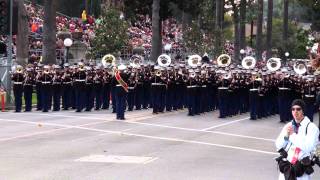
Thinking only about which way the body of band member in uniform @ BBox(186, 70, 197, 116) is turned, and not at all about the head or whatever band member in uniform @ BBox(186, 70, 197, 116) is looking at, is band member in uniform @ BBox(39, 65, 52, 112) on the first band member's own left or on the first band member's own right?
on the first band member's own right

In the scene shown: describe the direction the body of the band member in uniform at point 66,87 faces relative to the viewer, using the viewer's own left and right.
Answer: facing the viewer and to the left of the viewer

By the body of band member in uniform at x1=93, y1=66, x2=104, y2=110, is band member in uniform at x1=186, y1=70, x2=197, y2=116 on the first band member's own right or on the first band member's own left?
on the first band member's own left

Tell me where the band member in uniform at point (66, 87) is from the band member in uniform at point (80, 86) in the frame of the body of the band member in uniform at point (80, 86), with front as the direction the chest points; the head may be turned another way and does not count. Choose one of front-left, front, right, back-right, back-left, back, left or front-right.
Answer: back-right

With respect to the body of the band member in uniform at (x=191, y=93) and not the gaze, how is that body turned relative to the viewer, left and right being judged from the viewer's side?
facing the viewer

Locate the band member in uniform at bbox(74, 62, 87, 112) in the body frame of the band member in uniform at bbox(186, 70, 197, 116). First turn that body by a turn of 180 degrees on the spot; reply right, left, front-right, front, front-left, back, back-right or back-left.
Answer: left

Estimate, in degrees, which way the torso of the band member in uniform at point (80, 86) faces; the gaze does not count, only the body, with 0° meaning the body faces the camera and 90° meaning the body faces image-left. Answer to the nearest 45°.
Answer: approximately 0°

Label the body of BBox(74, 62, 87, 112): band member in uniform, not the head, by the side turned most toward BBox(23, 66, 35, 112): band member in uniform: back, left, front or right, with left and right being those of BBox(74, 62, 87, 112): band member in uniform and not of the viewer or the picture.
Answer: right

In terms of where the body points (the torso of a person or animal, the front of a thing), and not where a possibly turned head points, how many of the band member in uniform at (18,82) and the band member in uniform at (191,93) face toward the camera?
2

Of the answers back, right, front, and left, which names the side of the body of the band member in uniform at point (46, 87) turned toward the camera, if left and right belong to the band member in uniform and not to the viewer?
front

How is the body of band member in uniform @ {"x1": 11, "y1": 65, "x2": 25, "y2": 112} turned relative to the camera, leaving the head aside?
toward the camera
